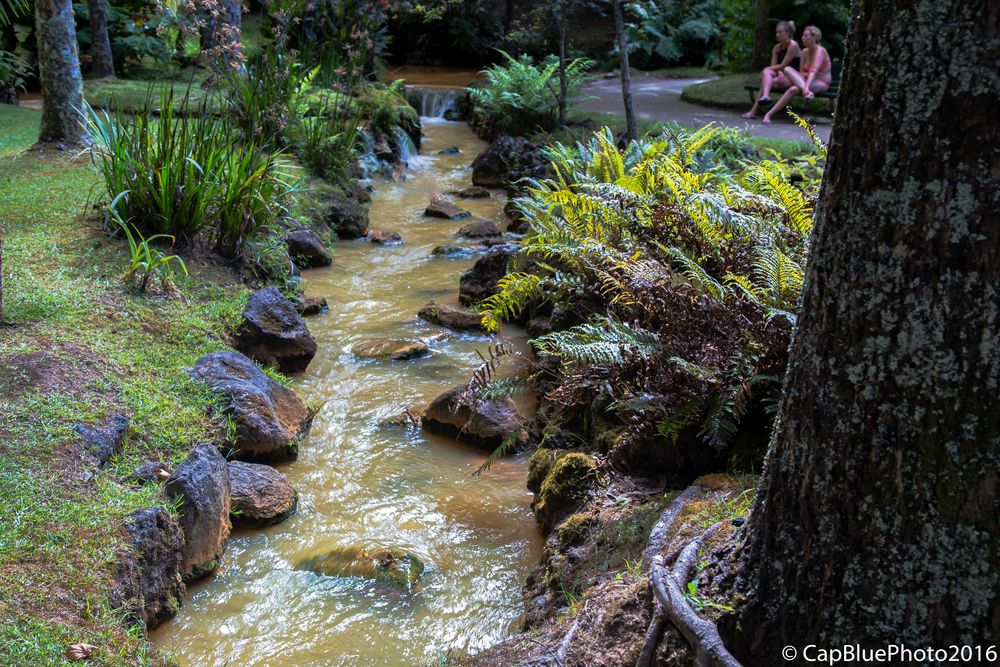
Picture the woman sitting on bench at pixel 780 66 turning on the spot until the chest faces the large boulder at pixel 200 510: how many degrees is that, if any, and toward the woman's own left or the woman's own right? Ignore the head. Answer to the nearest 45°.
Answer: approximately 45° to the woman's own left

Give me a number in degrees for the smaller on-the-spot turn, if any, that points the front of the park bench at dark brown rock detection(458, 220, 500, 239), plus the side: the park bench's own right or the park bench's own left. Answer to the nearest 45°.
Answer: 0° — it already faces it

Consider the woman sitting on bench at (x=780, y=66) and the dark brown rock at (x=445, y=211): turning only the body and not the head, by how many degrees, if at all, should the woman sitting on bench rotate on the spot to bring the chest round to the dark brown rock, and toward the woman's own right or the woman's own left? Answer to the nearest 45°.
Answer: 0° — they already face it

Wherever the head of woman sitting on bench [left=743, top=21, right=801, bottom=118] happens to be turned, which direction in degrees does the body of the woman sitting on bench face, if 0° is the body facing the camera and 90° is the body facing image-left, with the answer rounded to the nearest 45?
approximately 45°
